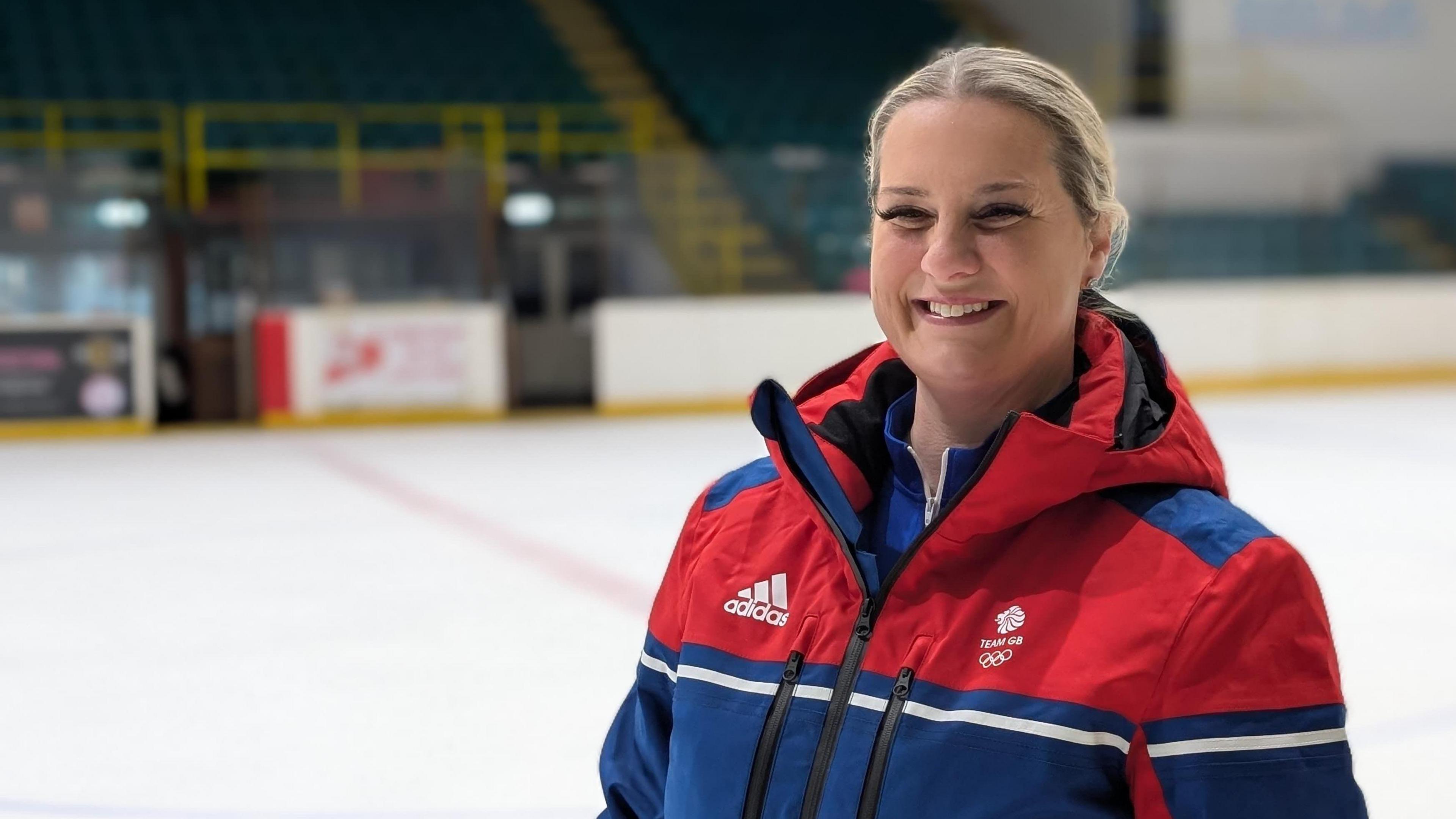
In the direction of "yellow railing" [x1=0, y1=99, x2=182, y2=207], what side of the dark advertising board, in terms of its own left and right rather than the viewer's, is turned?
back

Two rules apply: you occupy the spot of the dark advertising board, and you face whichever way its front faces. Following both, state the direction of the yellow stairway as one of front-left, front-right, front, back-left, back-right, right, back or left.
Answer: left

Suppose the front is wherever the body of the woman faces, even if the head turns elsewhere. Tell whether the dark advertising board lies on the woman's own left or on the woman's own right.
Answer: on the woman's own right

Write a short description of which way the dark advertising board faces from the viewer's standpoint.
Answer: facing the viewer

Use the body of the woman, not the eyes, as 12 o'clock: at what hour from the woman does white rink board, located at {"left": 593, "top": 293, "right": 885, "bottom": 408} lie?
The white rink board is roughly at 4 o'clock from the woman.

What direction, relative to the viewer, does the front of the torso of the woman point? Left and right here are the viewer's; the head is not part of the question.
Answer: facing the viewer and to the left of the viewer

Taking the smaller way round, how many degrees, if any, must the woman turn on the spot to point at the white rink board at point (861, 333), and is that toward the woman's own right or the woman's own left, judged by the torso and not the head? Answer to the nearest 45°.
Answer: approximately 135° to the woman's own right

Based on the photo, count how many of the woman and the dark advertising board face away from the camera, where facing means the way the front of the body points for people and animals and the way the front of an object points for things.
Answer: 0

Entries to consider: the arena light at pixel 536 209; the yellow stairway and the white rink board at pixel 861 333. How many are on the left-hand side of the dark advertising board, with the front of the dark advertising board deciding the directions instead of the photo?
3

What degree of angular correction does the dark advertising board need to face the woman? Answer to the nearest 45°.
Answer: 0° — it already faces them

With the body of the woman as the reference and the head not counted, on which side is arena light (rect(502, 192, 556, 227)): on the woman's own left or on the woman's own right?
on the woman's own right

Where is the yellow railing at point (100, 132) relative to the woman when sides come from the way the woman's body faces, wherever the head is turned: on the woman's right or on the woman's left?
on the woman's right
